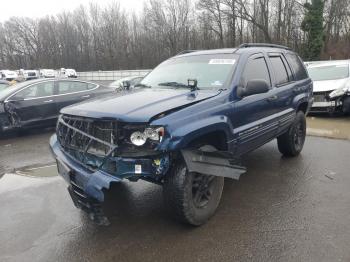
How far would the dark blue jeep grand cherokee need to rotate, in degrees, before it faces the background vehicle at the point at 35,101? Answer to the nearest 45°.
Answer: approximately 90° to its right

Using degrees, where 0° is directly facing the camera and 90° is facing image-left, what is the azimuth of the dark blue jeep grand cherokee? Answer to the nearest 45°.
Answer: approximately 45°

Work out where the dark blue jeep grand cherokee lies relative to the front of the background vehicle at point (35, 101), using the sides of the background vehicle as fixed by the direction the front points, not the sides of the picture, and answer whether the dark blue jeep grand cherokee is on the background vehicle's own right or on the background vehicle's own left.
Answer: on the background vehicle's own left

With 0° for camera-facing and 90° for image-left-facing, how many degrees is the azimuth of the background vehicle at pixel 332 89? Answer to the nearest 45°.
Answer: approximately 45°

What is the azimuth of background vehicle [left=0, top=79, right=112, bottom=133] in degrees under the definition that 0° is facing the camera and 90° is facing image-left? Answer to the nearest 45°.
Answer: approximately 45°

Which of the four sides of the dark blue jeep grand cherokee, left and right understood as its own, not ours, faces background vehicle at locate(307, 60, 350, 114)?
back
